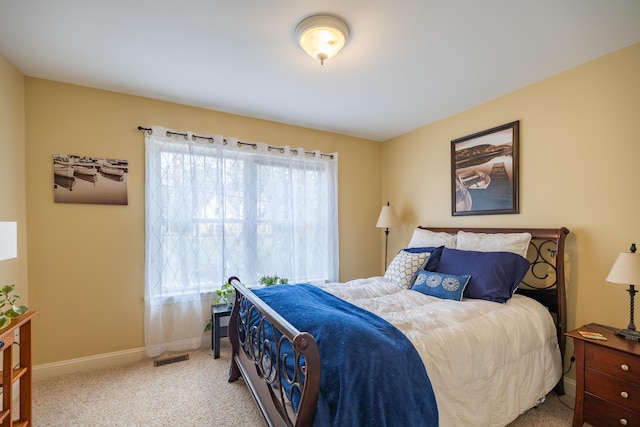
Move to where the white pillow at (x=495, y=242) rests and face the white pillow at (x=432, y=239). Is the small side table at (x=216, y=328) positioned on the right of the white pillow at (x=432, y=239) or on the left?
left

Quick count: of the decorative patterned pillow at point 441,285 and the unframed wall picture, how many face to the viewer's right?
0

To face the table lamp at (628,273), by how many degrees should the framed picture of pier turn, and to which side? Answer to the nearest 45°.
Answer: approximately 90° to its left

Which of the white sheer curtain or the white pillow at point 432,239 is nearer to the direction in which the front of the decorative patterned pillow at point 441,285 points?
the white sheer curtain

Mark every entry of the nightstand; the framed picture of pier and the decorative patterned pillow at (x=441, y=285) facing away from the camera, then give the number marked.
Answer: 0

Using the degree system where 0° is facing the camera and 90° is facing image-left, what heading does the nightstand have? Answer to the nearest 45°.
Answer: approximately 45°

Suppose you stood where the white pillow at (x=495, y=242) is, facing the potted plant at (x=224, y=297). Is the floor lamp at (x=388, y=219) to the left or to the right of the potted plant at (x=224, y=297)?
right

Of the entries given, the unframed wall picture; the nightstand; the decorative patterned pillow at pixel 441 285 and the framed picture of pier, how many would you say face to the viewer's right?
0

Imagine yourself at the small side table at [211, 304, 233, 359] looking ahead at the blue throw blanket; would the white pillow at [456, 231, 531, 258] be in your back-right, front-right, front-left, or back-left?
front-left

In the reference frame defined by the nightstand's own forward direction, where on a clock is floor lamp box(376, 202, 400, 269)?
The floor lamp is roughly at 2 o'clock from the nightstand.

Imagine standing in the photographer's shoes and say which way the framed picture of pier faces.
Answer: facing the viewer and to the left of the viewer

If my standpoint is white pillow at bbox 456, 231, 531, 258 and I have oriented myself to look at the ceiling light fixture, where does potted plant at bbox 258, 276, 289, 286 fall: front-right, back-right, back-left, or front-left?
front-right

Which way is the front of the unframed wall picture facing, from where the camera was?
facing the viewer
